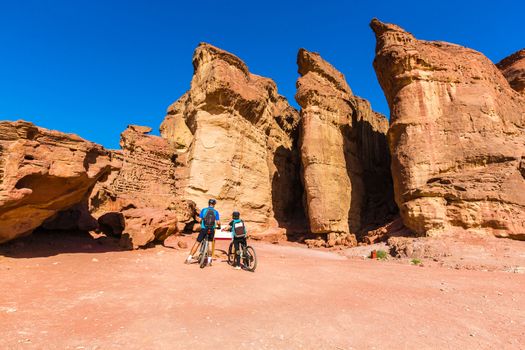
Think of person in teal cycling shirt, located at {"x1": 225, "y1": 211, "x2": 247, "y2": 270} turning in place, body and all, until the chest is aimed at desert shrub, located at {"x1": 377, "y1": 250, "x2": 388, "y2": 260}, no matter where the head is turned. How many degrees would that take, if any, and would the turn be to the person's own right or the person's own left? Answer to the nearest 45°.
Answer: approximately 90° to the person's own right

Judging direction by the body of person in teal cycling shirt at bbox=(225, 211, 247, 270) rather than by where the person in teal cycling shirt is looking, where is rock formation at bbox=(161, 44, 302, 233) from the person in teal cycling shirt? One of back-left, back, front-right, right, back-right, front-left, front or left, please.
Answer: front-right

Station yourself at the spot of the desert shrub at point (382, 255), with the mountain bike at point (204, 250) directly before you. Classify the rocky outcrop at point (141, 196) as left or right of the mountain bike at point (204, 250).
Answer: right

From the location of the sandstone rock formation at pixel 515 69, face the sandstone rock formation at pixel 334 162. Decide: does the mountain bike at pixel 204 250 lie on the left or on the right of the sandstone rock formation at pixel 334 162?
left

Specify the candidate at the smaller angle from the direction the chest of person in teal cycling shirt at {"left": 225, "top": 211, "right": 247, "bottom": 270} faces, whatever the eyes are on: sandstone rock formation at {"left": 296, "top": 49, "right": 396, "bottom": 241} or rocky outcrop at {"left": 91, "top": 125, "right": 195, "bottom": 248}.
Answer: the rocky outcrop

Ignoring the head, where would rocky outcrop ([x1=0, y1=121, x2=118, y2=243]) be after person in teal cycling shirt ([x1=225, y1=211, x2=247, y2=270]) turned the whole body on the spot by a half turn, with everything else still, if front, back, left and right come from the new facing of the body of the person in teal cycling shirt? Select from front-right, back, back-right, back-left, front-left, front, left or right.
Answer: back-right

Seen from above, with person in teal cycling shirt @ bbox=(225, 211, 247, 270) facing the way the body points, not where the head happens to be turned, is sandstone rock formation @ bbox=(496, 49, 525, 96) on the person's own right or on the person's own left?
on the person's own right

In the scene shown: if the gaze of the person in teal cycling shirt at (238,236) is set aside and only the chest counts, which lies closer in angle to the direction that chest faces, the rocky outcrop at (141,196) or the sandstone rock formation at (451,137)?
the rocky outcrop

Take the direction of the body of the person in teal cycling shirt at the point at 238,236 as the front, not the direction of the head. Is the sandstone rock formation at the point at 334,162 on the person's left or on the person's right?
on the person's right

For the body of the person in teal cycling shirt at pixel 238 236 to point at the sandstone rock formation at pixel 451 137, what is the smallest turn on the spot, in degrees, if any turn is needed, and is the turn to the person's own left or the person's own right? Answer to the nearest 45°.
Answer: approximately 90° to the person's own right

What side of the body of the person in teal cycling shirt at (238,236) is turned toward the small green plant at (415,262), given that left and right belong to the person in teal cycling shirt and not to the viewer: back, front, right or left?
right

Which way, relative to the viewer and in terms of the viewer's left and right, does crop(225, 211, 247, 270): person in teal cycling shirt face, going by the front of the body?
facing away from the viewer and to the left of the viewer

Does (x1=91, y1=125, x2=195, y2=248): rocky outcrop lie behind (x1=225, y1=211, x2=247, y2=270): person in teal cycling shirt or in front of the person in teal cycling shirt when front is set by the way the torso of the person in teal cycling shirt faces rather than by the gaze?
in front
